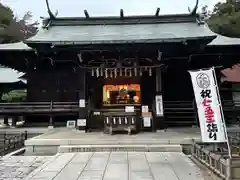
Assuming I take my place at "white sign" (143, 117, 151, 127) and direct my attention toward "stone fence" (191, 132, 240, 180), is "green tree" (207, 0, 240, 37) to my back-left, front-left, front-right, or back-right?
back-left

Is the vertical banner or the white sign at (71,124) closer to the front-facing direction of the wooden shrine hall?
the vertical banner

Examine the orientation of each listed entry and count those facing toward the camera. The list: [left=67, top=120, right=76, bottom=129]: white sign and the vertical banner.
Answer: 2

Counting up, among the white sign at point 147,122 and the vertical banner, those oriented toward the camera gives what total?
2

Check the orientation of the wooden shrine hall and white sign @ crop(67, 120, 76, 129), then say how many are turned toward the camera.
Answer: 2

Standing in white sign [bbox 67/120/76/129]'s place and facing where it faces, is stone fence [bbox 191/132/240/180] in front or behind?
in front

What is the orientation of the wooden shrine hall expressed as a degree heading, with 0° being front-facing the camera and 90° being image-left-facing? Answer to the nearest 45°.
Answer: approximately 0°

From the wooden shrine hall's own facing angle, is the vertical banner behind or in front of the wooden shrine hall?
in front

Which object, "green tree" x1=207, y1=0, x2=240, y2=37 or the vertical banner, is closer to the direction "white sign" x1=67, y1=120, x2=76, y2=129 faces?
the vertical banner
